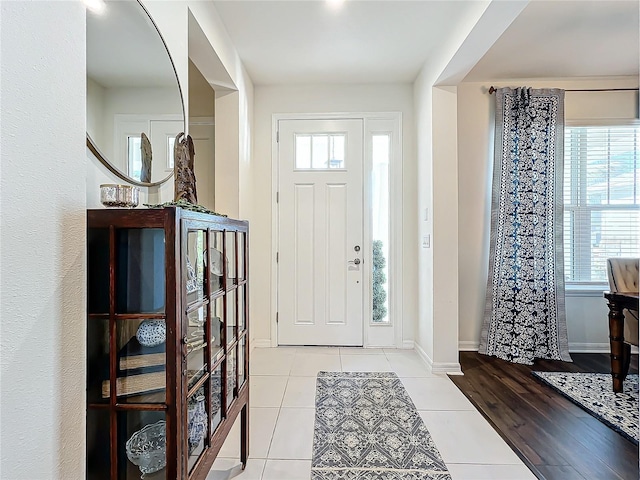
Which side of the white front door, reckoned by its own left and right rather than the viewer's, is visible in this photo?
front

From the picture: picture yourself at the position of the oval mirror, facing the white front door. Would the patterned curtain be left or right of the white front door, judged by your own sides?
right

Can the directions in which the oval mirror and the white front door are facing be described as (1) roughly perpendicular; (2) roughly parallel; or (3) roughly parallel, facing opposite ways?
roughly perpendicular

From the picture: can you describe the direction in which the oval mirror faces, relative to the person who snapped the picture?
facing the viewer and to the right of the viewer

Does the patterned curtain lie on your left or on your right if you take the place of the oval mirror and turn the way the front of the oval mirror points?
on your left

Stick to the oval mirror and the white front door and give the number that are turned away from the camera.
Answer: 0

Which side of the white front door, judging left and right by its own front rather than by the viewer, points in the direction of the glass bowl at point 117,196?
front

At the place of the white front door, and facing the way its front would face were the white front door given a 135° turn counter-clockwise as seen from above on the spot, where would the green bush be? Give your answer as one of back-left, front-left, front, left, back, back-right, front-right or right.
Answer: front-right

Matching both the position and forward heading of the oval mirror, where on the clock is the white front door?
The white front door is roughly at 9 o'clock from the oval mirror.
